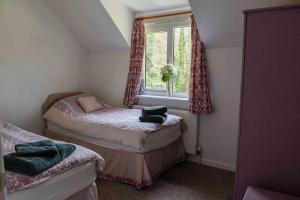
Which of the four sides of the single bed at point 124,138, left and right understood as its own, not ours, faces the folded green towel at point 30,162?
right

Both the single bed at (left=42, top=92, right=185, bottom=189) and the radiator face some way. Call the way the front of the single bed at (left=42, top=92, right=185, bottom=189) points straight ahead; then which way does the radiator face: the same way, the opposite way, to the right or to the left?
to the right

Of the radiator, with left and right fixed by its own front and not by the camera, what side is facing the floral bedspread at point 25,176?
front

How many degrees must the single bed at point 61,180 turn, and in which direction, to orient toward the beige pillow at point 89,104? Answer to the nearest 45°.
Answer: approximately 135° to its left

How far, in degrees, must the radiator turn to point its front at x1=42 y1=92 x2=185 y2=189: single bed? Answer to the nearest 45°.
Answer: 0° — it already faces it

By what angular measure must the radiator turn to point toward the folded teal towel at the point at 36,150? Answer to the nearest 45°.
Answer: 0° — it already faces it

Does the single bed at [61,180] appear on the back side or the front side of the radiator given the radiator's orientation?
on the front side

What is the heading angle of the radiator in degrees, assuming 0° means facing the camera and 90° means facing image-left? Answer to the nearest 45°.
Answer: approximately 45°

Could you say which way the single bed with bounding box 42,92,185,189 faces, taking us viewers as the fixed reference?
facing the viewer and to the right of the viewer

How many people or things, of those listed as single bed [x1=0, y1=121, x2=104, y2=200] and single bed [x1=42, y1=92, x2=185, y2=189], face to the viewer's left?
0

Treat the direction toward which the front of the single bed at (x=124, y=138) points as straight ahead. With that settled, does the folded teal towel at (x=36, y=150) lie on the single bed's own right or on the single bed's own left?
on the single bed's own right
